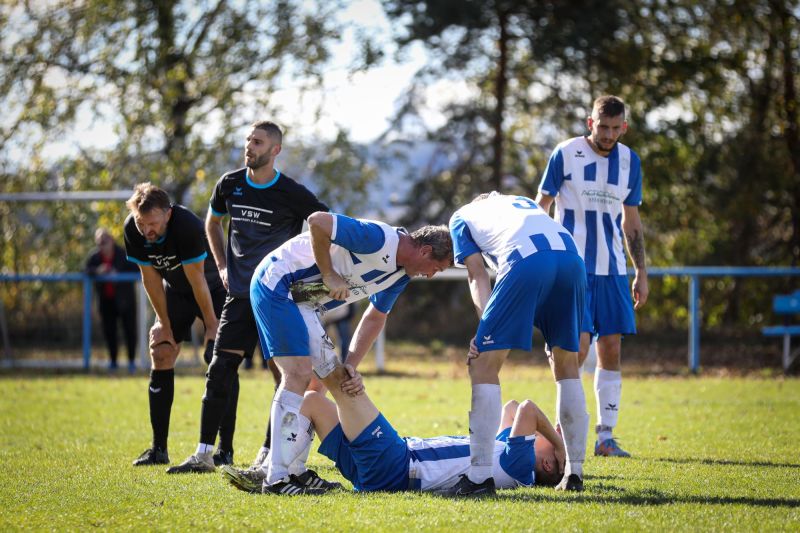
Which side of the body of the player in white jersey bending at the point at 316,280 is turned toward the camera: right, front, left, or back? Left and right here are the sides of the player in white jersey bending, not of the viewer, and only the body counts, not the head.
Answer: right

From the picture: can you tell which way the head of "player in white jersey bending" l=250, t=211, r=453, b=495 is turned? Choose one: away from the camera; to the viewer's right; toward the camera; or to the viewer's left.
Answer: to the viewer's right

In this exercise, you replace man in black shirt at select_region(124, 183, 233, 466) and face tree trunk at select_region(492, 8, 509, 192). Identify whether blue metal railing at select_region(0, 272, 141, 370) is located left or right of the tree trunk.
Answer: left

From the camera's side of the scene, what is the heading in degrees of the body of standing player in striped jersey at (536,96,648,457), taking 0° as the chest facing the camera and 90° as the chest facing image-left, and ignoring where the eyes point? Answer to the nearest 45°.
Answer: approximately 0°

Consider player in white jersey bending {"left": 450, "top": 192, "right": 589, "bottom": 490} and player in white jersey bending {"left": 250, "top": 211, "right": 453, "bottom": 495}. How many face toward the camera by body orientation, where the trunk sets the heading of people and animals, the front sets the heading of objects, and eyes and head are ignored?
0

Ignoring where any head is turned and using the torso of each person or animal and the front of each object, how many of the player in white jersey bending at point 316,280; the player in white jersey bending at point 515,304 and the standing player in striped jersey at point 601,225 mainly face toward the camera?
1

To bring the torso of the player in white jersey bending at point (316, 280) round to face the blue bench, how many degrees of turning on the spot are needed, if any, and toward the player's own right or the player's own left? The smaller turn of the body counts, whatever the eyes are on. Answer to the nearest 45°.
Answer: approximately 45° to the player's own left

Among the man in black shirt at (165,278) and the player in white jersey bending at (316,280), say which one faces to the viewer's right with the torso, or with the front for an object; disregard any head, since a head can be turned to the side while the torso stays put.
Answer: the player in white jersey bending

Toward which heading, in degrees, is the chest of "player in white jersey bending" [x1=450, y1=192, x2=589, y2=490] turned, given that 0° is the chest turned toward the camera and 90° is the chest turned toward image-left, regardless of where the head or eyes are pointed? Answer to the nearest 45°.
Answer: approximately 135°

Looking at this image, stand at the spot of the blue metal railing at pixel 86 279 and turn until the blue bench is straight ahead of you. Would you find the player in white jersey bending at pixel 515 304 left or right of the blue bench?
right

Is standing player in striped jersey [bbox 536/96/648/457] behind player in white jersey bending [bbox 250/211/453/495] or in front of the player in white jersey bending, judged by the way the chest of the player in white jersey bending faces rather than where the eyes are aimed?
in front

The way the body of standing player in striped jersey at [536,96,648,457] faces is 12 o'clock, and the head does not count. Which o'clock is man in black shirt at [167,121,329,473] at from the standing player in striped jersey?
The man in black shirt is roughly at 2 o'clock from the standing player in striped jersey.

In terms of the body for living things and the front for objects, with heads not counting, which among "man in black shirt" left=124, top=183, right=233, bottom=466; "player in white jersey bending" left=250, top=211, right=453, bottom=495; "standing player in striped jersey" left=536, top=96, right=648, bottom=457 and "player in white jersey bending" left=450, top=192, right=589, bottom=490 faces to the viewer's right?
"player in white jersey bending" left=250, top=211, right=453, bottom=495
